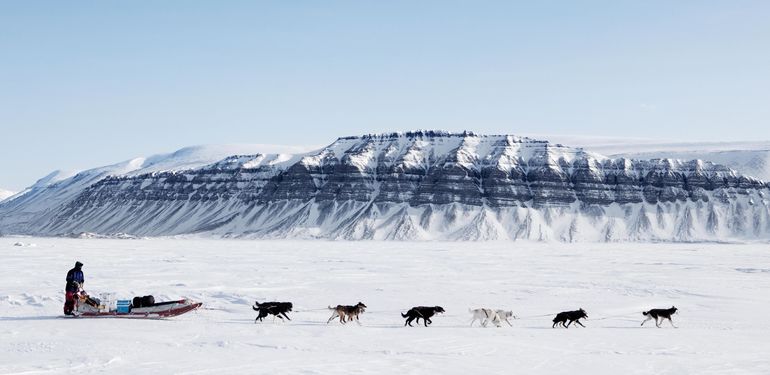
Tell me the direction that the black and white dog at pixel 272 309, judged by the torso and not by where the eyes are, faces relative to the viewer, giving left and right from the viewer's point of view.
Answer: facing to the right of the viewer

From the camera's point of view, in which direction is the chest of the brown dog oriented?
to the viewer's right

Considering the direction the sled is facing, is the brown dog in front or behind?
in front

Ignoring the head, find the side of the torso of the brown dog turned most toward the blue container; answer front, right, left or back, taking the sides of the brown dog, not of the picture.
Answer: back

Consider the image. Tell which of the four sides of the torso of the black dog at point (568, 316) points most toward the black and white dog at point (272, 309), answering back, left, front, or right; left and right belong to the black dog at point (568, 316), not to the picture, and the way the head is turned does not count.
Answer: back

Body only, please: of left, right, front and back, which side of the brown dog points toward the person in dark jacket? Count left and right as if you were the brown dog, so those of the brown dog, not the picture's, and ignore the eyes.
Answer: back

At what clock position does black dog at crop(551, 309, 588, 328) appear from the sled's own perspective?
The black dog is roughly at 1 o'clock from the sled.

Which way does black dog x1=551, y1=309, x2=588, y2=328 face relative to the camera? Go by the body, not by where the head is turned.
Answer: to the viewer's right

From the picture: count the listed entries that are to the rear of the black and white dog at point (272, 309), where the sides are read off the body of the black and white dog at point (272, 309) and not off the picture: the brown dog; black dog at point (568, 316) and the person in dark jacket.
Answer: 1

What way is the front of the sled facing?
to the viewer's right

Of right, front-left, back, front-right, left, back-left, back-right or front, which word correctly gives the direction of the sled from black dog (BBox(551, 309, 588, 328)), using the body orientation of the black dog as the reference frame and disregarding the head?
back

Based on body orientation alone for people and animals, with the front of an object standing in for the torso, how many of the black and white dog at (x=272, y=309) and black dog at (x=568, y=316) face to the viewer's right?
2

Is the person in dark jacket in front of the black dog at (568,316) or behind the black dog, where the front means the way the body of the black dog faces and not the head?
behind

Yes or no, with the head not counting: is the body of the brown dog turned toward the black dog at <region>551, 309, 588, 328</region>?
yes

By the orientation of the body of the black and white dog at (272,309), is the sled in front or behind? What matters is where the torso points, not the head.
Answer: behind
